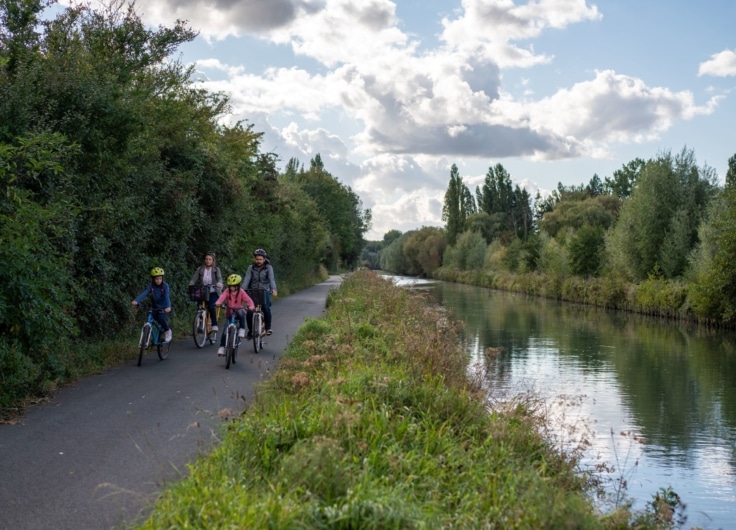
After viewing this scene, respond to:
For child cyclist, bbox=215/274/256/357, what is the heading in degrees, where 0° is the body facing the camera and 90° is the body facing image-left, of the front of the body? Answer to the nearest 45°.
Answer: approximately 0°

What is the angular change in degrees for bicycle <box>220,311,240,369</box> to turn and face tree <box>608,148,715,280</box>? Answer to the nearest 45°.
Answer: approximately 135° to its left

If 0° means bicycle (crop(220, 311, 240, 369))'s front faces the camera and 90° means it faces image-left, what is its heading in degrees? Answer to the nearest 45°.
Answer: approximately 0°

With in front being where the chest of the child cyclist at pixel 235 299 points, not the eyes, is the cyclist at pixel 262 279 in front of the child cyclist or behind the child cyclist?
behind

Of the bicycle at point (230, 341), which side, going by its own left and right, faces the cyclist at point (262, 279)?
back

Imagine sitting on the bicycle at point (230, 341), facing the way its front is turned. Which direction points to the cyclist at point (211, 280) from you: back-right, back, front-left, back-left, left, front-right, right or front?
back

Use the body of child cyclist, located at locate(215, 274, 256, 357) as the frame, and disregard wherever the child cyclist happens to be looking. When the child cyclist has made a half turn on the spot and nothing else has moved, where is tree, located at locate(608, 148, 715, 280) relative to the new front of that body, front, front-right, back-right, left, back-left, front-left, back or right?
front-right

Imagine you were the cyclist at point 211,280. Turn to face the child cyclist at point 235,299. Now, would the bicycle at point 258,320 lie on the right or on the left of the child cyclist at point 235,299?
left

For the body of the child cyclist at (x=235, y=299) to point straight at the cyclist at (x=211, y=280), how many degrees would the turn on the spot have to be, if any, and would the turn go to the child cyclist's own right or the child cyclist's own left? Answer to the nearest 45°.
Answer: approximately 180°

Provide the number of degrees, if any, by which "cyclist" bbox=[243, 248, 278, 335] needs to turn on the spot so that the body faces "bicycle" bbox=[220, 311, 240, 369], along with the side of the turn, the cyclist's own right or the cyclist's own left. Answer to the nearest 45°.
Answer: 0° — they already face it

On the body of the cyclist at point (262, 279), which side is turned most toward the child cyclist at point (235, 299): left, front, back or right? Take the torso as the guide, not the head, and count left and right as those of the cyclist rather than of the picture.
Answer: front
